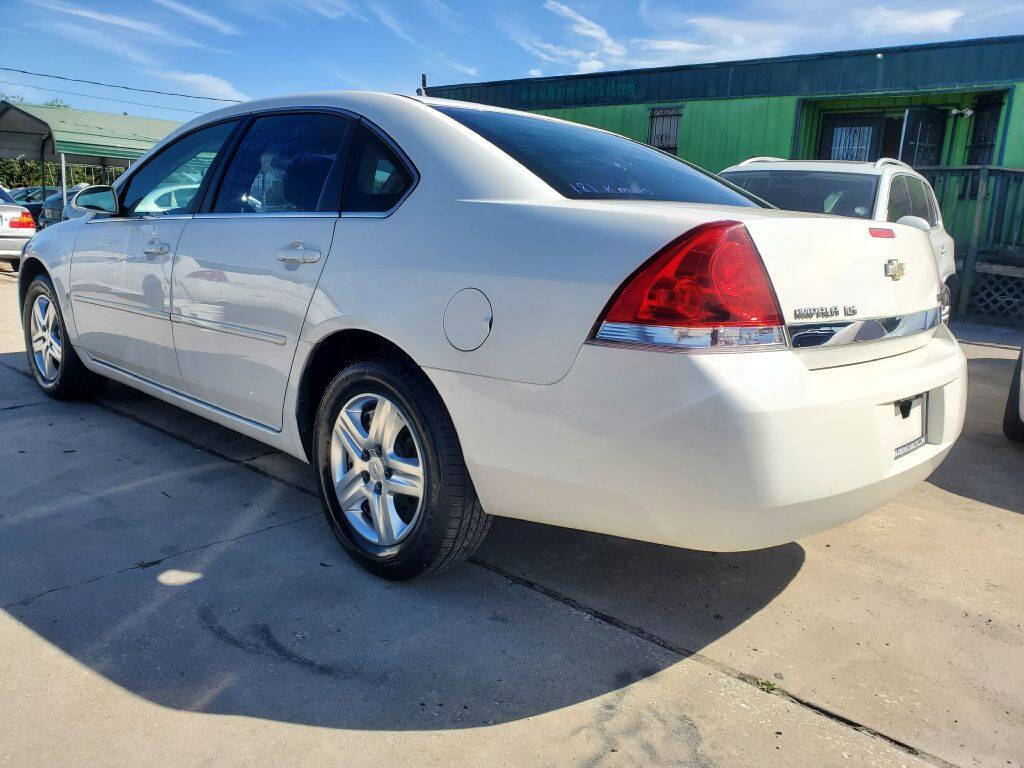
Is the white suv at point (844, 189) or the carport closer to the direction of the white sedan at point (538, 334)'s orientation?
the carport

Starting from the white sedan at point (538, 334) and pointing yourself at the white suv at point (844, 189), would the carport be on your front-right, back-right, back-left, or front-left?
front-left

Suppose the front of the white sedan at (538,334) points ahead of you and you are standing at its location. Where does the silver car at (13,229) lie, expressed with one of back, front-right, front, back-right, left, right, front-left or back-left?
front

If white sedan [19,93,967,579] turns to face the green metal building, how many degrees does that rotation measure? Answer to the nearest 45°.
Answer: approximately 90° to its right

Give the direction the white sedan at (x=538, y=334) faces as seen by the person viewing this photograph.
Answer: facing away from the viewer and to the left of the viewer

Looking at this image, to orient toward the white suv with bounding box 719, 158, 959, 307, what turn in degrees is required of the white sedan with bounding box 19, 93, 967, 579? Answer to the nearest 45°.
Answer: approximately 90° to its right

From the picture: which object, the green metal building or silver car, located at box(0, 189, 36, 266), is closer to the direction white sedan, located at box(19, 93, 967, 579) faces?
the silver car

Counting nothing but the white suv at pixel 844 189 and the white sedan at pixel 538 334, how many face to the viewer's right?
0
